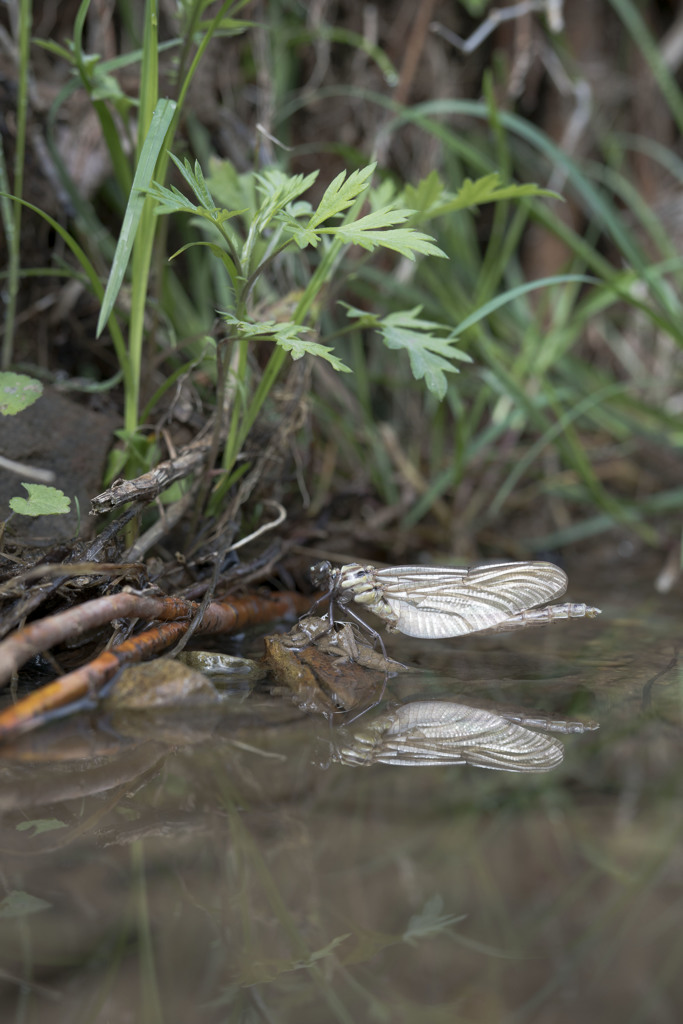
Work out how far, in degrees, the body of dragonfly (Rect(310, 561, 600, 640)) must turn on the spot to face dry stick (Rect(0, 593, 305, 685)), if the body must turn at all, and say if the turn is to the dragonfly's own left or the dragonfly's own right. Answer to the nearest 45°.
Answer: approximately 45° to the dragonfly's own left

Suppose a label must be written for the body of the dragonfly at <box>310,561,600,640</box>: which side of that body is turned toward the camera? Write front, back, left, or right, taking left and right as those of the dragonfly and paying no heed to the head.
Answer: left

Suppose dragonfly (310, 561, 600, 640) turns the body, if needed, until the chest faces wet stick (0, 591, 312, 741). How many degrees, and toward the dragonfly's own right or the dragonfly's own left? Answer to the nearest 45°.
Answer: approximately 45° to the dragonfly's own left
